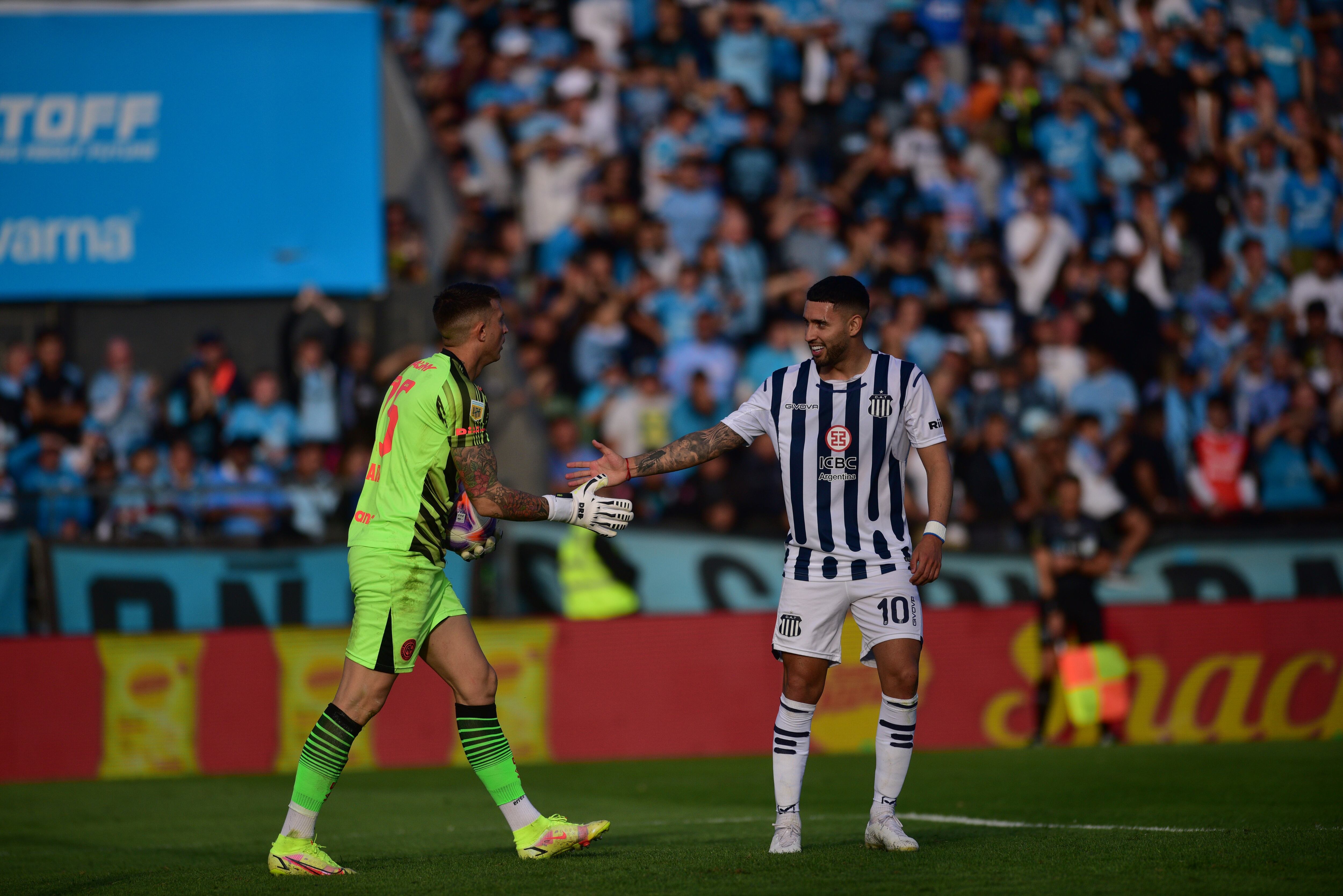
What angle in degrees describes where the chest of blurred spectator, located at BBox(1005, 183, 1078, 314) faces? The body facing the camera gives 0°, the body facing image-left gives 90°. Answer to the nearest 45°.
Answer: approximately 0°

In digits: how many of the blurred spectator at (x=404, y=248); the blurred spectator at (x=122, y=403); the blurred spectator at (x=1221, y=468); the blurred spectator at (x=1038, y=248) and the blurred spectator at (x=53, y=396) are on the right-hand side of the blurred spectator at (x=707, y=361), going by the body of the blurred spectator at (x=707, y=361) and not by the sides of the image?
3

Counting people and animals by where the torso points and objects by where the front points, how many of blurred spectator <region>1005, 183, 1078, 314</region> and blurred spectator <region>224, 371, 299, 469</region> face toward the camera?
2

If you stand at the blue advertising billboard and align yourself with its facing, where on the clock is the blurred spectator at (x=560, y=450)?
The blurred spectator is roughly at 10 o'clock from the blue advertising billboard.
